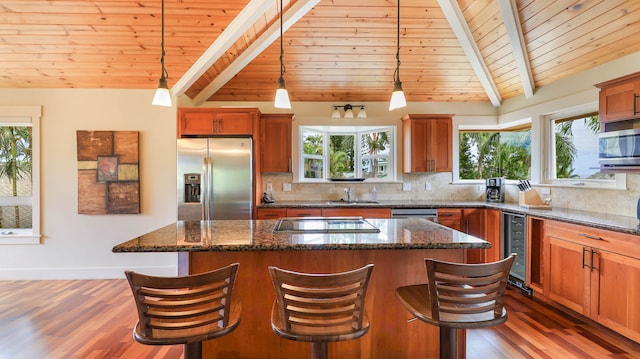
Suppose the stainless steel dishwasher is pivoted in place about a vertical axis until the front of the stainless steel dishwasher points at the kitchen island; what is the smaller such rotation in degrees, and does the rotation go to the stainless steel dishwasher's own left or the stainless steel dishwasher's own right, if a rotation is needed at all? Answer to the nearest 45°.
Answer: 0° — it already faces it

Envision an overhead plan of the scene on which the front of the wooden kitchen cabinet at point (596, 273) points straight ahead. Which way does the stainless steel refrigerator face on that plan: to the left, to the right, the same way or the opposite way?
to the left

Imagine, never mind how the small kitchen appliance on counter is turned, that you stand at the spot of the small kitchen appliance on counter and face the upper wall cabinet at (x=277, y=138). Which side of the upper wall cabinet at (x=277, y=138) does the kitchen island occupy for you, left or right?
left

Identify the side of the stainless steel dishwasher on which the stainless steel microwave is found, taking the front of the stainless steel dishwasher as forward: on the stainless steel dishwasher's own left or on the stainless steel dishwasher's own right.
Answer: on the stainless steel dishwasher's own left

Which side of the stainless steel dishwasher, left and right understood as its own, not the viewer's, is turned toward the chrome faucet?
right

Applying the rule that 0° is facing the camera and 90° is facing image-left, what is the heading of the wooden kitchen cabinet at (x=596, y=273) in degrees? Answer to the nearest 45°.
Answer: approximately 45°

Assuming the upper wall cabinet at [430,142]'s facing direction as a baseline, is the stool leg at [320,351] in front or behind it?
in front

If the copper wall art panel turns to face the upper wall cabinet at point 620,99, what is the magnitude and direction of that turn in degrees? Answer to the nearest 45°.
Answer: approximately 45° to its left

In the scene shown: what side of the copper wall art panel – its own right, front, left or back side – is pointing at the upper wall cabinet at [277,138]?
left

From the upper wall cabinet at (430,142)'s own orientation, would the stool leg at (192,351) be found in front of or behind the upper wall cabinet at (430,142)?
in front

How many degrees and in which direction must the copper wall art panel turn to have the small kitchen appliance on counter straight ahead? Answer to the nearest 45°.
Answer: approximately 45° to its left

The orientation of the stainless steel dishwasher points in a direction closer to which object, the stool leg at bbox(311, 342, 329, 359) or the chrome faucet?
the stool leg

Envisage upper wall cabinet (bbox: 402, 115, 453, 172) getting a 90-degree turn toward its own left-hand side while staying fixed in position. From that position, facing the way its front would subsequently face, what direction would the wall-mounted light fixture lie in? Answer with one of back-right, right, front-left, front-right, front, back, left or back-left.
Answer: back

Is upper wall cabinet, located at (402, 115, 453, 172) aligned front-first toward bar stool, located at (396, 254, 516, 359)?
yes
